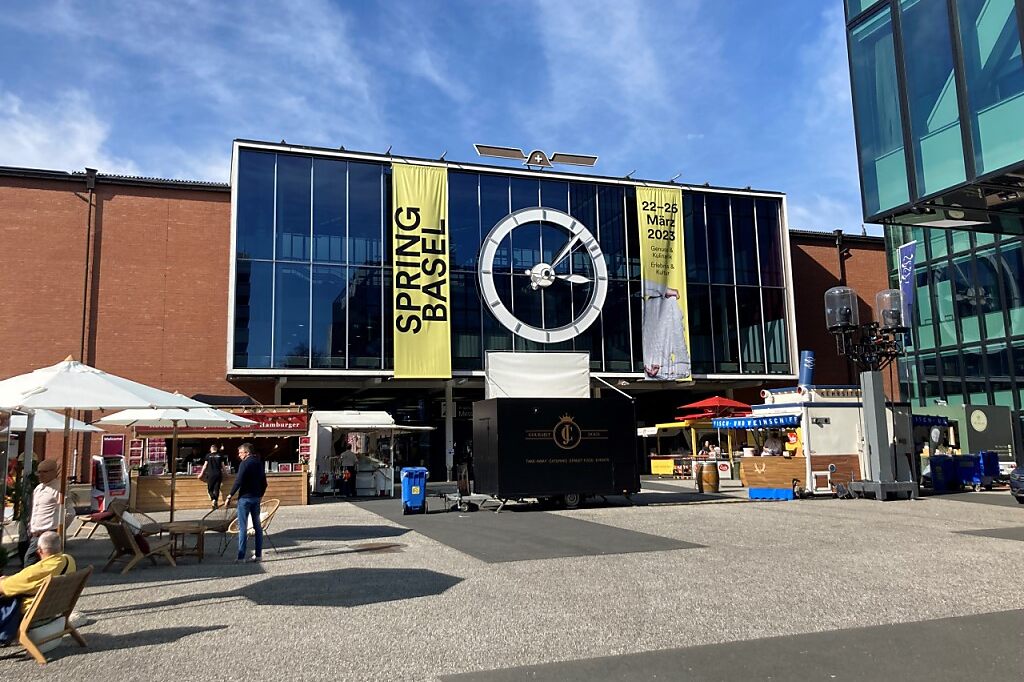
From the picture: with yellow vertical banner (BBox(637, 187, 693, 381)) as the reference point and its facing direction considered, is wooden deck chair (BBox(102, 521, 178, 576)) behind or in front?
in front

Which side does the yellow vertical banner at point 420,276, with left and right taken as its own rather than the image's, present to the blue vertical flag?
left

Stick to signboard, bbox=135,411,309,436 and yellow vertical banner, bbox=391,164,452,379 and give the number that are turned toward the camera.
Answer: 2

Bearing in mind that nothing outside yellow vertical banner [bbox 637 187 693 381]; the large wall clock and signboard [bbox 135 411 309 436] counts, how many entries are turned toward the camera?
3

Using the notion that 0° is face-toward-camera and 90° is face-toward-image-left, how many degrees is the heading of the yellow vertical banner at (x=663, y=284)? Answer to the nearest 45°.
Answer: approximately 0°

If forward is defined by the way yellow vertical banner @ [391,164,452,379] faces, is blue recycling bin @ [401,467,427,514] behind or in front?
in front

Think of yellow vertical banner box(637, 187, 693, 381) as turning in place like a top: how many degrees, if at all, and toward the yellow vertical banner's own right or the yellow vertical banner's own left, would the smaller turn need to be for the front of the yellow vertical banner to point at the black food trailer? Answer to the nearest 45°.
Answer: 0° — it already faces it

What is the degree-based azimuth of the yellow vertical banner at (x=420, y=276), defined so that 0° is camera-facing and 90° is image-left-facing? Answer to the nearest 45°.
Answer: approximately 0°

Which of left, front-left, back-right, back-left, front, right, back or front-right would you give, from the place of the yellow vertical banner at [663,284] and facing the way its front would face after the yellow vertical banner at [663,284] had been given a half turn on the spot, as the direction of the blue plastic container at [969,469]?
back-right
